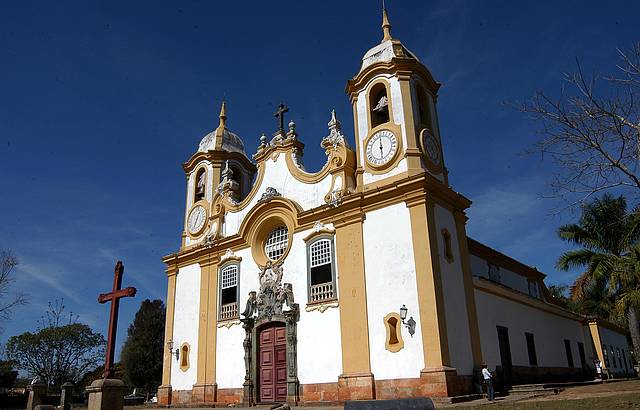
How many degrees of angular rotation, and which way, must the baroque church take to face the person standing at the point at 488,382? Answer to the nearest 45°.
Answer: approximately 90° to its left

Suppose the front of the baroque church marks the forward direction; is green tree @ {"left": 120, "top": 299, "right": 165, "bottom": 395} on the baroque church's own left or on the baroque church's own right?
on the baroque church's own right

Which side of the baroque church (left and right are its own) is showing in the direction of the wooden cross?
front

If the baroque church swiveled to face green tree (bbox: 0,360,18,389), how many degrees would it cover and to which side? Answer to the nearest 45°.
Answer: approximately 90° to its right

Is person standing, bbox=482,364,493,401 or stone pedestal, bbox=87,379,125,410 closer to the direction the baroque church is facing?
the stone pedestal

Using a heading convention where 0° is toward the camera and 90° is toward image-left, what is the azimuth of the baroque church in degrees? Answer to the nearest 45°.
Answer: approximately 45°

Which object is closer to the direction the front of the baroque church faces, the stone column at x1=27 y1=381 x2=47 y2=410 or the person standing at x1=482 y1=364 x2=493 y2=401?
the stone column

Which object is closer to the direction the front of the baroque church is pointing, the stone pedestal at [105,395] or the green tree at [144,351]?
the stone pedestal

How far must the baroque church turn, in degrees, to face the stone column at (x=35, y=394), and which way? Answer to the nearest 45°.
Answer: approximately 45° to its right
